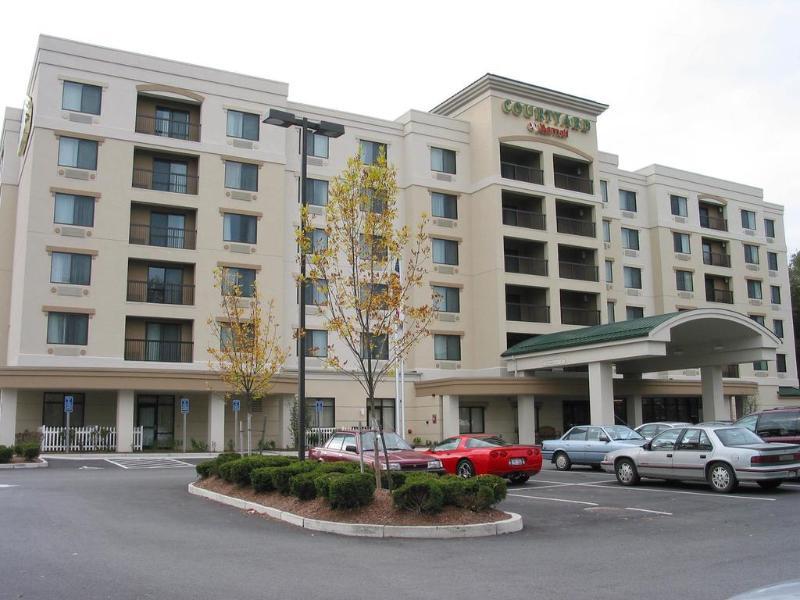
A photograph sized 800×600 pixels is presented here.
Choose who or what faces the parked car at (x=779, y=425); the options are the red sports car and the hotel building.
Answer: the hotel building

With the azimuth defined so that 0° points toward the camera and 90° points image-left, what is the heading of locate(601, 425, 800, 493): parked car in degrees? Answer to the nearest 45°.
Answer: approximately 135°

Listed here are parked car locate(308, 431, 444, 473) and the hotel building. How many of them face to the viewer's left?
0

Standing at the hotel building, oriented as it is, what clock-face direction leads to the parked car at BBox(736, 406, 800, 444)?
The parked car is roughly at 12 o'clock from the hotel building.

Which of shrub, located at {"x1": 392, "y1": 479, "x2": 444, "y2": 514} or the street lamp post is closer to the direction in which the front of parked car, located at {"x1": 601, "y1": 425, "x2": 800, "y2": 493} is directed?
the street lamp post

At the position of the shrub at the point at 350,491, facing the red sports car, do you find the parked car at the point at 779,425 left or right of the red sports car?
right

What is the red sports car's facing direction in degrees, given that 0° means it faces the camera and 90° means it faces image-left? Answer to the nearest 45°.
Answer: approximately 135°

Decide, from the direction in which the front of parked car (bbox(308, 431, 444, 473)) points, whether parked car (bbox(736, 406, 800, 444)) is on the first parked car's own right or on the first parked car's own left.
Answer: on the first parked car's own left

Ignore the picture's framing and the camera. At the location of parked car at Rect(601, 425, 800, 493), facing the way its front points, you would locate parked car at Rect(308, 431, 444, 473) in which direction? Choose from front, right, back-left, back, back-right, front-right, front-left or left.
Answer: front-left

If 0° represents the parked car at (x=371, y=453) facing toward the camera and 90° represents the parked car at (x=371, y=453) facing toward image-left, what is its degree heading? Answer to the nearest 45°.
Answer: approximately 315°

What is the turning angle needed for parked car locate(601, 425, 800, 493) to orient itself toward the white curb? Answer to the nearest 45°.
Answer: approximately 90° to its left

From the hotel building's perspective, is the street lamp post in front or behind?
in front

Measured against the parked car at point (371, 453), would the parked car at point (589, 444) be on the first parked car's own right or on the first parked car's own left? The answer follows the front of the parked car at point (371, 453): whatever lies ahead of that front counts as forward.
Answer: on the first parked car's own left
